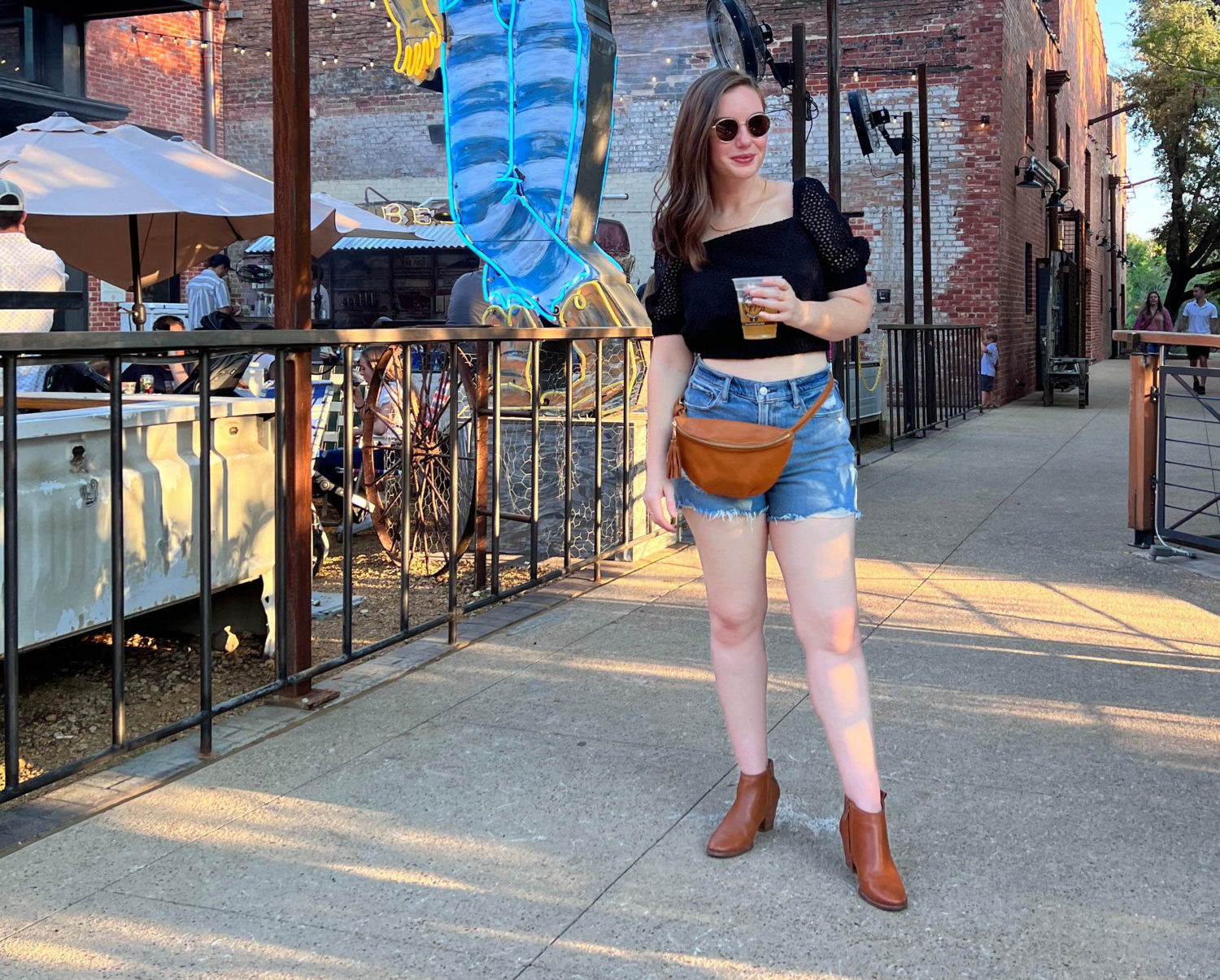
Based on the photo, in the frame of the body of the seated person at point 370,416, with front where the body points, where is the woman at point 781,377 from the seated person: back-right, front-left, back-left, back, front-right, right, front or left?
left

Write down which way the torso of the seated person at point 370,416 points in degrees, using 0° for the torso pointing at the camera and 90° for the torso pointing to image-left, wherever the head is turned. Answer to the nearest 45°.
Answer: approximately 90°

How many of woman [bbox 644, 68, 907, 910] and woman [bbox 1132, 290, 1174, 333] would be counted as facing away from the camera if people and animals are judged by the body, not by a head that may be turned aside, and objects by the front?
0

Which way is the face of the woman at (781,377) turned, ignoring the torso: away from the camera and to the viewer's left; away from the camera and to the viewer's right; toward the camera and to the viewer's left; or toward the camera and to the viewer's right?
toward the camera and to the viewer's right

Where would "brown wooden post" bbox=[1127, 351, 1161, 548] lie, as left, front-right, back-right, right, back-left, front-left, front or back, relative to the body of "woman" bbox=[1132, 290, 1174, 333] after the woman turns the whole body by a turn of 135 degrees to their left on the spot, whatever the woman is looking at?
back-right

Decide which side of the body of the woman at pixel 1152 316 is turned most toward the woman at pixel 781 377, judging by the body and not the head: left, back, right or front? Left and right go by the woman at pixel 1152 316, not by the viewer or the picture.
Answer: front

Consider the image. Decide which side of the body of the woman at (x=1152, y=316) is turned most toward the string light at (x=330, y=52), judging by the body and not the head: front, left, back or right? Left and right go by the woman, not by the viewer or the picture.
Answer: right

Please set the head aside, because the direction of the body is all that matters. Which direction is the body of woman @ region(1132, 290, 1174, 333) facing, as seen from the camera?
toward the camera

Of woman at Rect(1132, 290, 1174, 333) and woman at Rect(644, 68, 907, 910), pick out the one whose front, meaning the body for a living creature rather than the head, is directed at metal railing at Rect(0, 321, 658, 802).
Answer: woman at Rect(1132, 290, 1174, 333)

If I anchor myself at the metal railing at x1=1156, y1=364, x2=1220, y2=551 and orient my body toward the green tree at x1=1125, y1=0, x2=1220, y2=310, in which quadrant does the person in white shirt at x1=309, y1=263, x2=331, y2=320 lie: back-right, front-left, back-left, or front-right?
front-left
